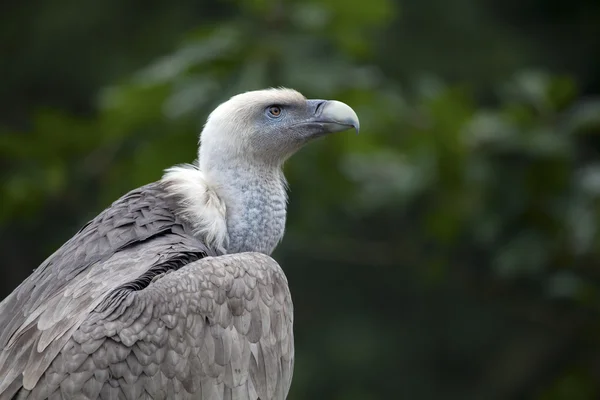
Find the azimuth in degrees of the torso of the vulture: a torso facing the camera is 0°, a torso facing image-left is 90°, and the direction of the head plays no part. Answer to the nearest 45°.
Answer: approximately 270°
